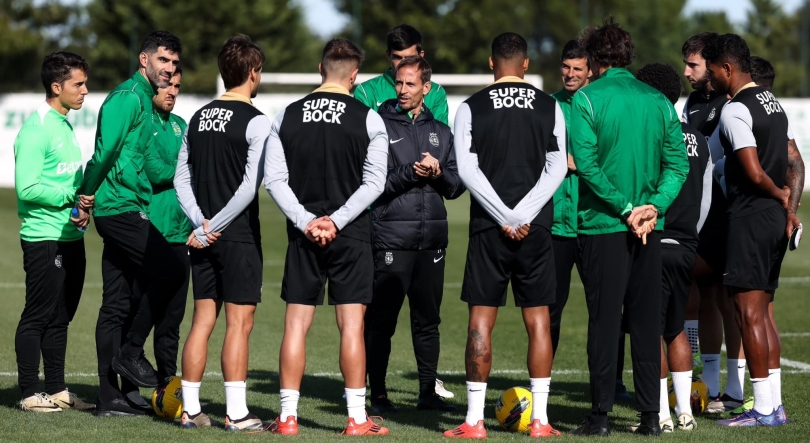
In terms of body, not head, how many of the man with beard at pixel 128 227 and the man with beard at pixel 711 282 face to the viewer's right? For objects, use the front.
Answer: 1

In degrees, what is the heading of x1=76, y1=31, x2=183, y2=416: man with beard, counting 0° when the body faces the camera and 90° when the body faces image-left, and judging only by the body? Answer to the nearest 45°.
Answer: approximately 270°

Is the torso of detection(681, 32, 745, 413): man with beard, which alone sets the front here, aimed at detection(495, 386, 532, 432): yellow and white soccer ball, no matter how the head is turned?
yes

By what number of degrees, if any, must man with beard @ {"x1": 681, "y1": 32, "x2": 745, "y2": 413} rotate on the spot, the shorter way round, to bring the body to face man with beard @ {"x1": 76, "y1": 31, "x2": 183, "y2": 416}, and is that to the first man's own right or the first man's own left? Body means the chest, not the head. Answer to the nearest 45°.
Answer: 0° — they already face them

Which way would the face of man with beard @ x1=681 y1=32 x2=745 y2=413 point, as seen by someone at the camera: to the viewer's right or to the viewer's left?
to the viewer's left

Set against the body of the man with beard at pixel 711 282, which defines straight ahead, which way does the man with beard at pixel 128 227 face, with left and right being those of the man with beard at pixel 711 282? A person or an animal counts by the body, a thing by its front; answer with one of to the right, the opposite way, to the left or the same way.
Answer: the opposite way

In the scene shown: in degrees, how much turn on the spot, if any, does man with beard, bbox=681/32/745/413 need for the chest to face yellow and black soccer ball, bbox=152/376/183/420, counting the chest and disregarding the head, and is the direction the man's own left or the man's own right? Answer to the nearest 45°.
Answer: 0° — they already face it

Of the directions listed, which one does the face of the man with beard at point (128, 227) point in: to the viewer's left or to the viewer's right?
to the viewer's right
